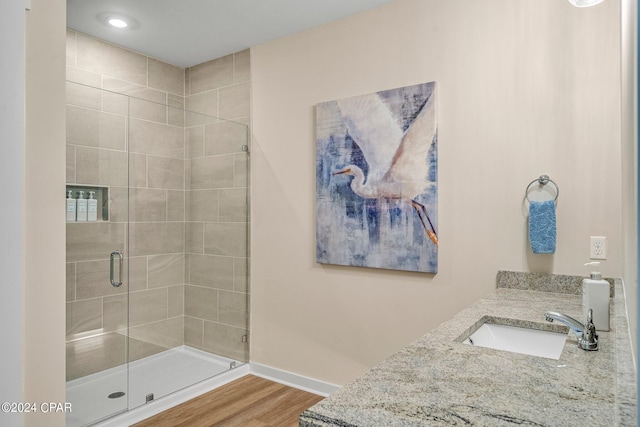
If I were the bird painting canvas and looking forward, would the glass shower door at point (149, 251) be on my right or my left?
on my right

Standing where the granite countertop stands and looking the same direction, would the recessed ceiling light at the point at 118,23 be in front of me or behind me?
in front

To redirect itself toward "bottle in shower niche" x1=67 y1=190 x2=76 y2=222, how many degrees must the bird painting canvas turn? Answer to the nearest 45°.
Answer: approximately 45° to its right

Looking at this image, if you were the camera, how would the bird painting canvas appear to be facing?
facing the viewer and to the left of the viewer

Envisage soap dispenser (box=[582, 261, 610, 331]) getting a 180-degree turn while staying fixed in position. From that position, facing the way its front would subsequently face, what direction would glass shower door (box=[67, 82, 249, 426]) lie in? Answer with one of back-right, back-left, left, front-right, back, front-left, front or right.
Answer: back

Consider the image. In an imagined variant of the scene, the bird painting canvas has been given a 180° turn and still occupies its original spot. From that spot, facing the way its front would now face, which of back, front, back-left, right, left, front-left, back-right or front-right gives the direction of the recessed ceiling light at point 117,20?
back-left

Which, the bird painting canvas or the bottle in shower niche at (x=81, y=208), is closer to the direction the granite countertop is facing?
the bottle in shower niche

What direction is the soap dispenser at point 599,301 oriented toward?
to the viewer's left

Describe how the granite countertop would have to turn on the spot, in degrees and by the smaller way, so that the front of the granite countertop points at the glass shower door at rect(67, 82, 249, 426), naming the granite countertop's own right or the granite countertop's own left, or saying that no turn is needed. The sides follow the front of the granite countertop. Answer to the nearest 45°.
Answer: approximately 45° to the granite countertop's own right

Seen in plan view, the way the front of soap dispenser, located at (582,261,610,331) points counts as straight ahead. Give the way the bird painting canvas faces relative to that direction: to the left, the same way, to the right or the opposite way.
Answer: to the left

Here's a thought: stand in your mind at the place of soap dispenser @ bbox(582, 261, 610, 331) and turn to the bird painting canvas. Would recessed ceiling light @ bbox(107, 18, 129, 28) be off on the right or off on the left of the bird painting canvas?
left

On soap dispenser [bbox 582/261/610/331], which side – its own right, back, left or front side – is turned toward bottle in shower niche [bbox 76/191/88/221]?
front

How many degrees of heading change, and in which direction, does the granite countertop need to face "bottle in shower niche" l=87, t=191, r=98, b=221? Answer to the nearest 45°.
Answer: approximately 45° to its right

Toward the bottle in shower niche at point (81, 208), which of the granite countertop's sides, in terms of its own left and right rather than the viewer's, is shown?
front

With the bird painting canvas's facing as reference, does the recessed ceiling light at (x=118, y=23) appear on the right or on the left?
on its right

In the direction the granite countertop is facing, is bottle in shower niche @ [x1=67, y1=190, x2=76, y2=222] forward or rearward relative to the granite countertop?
forward

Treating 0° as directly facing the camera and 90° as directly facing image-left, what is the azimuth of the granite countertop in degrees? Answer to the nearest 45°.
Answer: approximately 90°
